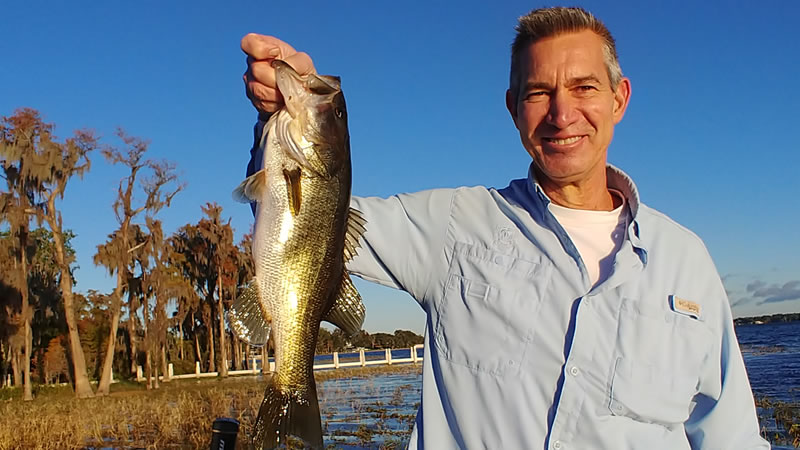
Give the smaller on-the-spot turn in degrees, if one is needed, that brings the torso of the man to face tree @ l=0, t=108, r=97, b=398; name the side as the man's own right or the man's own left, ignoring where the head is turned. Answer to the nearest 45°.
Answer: approximately 135° to the man's own right

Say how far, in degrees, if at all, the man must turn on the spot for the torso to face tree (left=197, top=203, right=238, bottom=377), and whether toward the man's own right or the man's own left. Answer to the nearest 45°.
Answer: approximately 135° to the man's own right

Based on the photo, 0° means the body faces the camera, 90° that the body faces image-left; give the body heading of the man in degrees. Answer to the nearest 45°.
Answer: approximately 0°

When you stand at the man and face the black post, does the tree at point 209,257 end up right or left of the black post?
right

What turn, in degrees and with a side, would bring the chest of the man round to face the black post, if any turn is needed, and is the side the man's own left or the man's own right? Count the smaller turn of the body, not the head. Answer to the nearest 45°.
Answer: approximately 90° to the man's own right

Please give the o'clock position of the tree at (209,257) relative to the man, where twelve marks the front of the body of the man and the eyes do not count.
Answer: The tree is roughly at 5 o'clock from the man.
